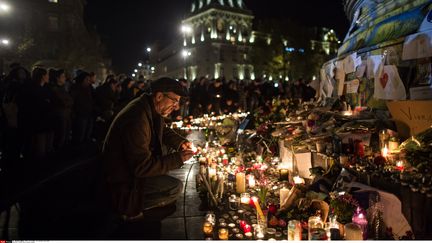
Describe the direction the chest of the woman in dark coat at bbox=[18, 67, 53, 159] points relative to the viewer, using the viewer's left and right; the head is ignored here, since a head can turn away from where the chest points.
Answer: facing to the right of the viewer

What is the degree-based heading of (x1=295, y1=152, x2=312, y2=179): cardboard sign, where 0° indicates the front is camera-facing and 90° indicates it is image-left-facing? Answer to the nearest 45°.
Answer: approximately 0°

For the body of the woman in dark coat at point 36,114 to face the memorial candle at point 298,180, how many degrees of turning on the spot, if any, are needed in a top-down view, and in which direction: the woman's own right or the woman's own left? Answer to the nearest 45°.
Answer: approximately 45° to the woman's own right

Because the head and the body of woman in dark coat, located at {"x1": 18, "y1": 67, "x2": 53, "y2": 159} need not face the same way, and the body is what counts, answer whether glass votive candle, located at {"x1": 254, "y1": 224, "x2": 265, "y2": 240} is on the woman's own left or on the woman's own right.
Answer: on the woman's own right

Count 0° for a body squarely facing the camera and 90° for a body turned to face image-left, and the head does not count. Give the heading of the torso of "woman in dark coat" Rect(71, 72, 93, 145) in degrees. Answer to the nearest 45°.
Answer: approximately 270°

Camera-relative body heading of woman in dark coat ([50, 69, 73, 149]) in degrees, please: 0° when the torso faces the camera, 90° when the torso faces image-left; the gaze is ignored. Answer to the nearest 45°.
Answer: approximately 270°

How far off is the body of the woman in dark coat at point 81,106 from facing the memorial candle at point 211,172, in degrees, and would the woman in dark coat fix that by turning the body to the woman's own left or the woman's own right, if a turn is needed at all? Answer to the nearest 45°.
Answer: approximately 90° to the woman's own right
